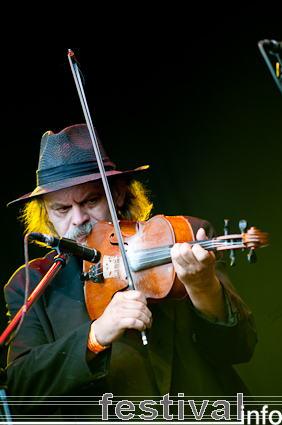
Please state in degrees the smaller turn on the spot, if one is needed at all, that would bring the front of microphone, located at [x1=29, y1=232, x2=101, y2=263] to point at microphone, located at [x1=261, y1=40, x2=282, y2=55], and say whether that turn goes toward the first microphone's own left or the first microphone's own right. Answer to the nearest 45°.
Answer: approximately 45° to the first microphone's own left

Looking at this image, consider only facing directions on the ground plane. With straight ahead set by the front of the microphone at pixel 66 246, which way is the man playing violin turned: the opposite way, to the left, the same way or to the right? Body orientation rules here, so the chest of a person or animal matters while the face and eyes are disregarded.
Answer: to the right

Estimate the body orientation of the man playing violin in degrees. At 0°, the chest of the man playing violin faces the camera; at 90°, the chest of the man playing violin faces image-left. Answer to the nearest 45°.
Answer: approximately 0°

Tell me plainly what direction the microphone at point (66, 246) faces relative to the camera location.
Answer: facing to the right of the viewer
